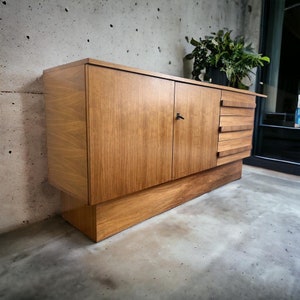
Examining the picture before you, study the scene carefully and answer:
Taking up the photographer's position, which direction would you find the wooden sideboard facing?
facing the viewer and to the right of the viewer
